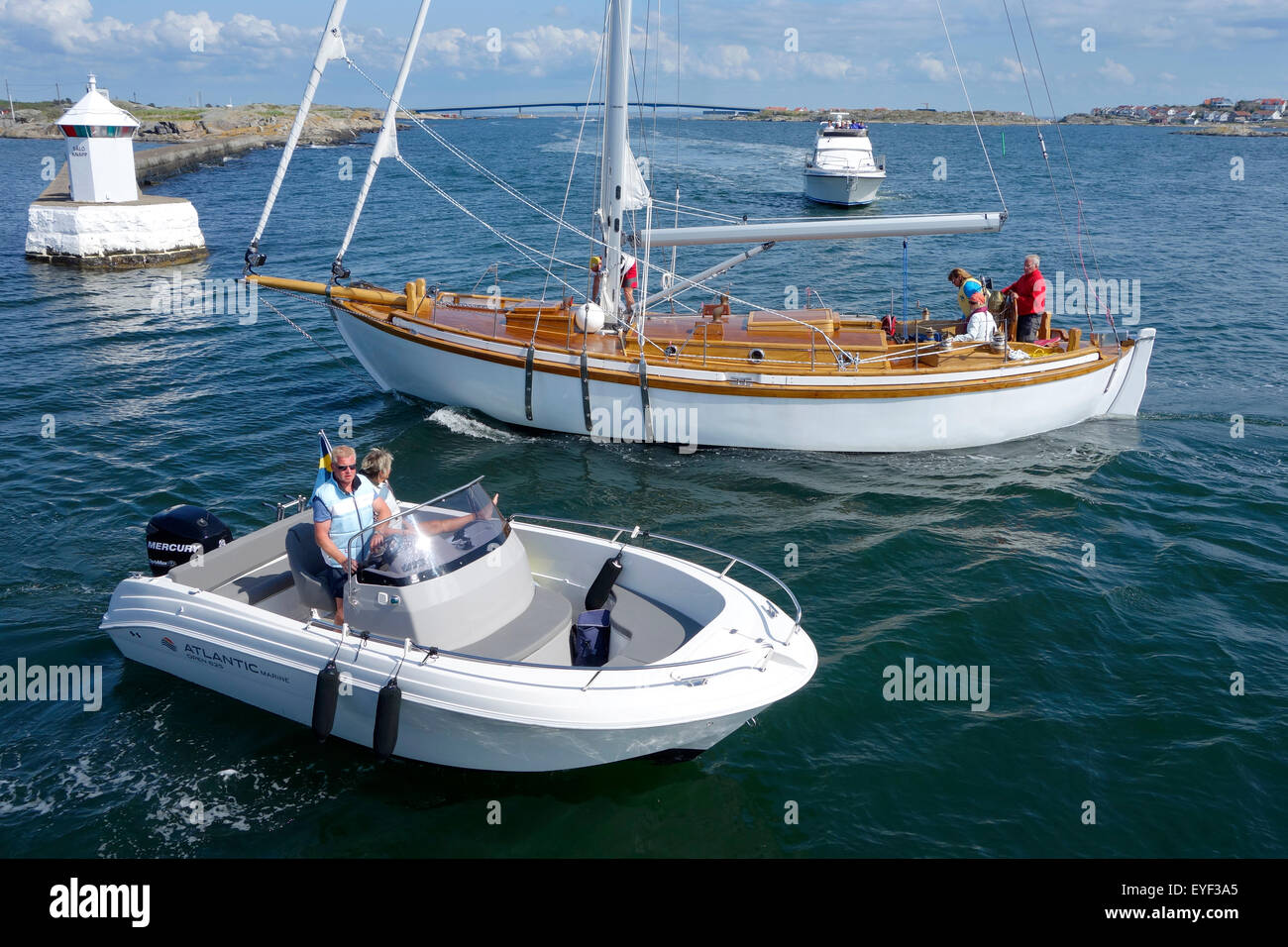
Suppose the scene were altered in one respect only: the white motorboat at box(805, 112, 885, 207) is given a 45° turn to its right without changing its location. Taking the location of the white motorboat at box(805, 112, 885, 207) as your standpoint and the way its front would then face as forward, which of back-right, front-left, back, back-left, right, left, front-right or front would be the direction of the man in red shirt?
front-left

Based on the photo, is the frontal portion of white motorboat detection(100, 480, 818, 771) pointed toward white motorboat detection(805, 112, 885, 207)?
no

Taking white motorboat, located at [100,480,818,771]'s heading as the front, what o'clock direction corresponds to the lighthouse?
The lighthouse is roughly at 7 o'clock from the white motorboat.

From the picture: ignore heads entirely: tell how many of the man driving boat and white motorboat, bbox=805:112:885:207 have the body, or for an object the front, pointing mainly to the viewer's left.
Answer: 0

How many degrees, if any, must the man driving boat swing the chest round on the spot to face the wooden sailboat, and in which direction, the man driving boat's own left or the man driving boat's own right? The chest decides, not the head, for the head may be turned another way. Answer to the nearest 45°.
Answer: approximately 90° to the man driving boat's own left

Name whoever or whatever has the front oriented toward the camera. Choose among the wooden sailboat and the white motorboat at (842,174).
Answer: the white motorboat

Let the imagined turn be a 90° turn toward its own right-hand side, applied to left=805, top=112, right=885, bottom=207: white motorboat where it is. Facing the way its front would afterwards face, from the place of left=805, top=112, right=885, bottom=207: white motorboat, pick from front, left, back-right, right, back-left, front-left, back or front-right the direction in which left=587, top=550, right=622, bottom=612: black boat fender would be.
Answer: left

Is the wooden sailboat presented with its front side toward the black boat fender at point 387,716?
no

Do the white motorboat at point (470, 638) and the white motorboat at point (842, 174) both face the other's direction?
no

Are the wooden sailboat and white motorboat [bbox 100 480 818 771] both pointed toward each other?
no

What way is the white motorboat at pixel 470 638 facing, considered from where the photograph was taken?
facing the viewer and to the right of the viewer

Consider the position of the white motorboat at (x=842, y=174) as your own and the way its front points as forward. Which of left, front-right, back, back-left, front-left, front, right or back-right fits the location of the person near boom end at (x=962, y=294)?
front

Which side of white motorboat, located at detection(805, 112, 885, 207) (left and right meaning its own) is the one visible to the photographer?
front

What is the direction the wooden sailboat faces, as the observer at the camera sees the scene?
facing to the left of the viewer

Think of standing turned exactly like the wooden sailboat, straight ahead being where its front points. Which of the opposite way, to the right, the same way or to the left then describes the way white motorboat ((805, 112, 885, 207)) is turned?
to the left

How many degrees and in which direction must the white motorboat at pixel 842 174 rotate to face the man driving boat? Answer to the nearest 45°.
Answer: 0° — it already faces them

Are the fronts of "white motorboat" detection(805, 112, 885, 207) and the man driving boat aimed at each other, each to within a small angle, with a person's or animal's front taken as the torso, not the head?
no

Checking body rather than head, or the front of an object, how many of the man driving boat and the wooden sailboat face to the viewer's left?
1

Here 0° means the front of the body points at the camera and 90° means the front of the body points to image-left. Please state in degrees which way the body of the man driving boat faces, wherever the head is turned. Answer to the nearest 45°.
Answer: approximately 315°

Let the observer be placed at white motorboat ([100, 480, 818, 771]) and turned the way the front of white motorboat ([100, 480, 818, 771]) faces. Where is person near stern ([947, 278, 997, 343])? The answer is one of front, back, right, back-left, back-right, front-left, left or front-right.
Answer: left

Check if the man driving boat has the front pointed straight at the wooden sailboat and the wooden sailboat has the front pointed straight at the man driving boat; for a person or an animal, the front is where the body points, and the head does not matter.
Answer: no

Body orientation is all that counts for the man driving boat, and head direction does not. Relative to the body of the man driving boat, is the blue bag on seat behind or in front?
in front
